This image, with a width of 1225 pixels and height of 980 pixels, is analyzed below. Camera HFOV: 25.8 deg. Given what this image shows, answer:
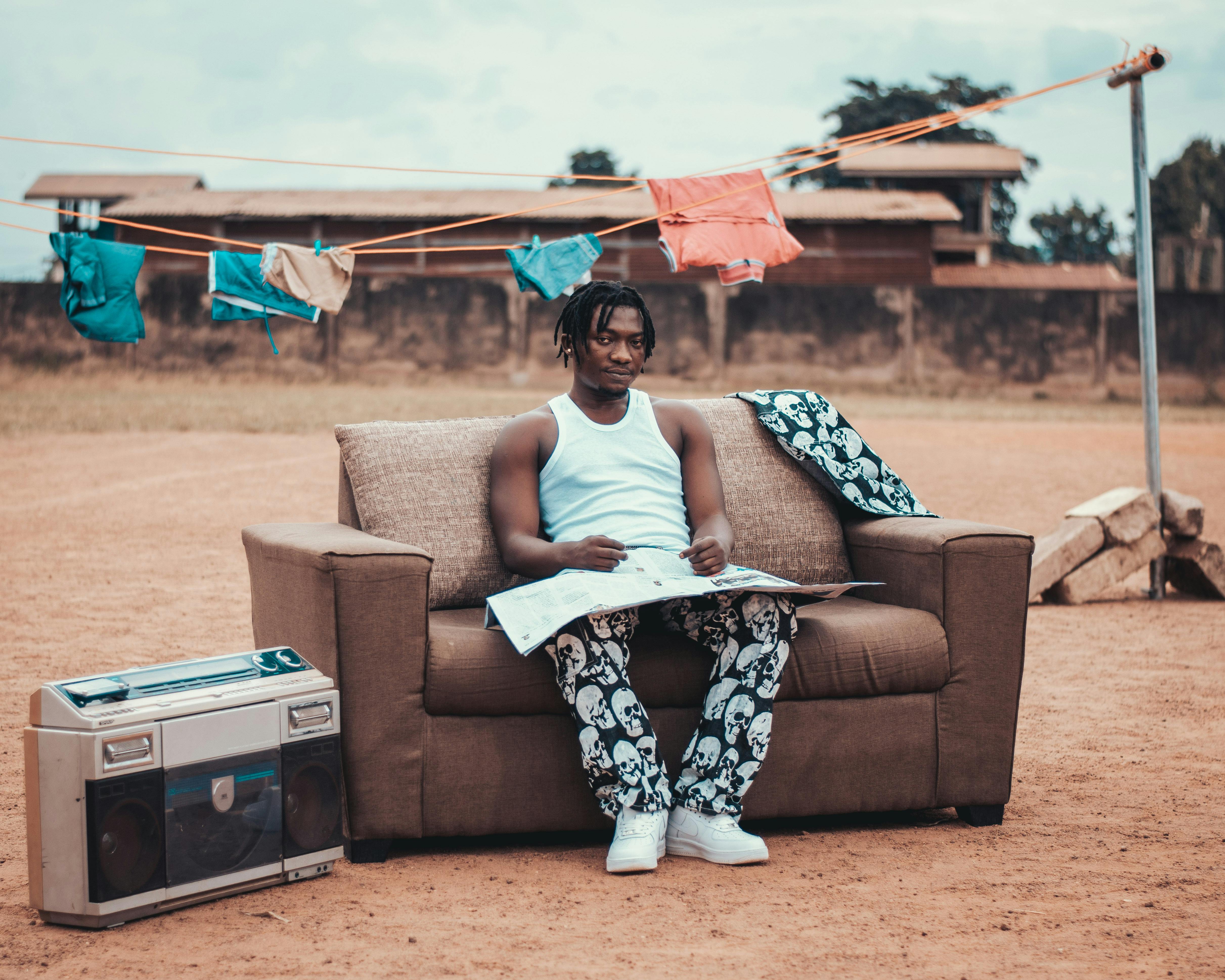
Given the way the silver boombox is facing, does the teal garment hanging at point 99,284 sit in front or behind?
behind

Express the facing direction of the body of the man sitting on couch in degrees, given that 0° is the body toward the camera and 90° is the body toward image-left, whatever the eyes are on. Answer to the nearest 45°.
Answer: approximately 0°

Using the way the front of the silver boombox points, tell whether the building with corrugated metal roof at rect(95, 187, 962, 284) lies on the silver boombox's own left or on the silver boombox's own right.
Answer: on the silver boombox's own left

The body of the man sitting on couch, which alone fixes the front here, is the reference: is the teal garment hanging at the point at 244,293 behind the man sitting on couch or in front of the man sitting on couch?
behind

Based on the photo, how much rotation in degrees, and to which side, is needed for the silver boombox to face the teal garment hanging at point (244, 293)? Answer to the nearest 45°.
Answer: approximately 135° to its left

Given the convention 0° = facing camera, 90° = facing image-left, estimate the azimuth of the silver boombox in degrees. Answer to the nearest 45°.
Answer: approximately 315°

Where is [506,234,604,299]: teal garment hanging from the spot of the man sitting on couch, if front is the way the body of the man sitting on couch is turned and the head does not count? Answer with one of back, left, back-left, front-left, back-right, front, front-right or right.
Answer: back

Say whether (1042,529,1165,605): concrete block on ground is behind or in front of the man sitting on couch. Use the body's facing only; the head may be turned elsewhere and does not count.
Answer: behind

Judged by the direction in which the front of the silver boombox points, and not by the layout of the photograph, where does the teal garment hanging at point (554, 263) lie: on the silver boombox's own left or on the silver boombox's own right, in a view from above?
on the silver boombox's own left
